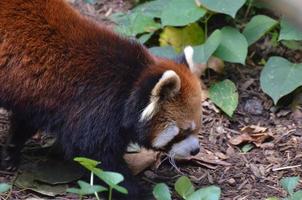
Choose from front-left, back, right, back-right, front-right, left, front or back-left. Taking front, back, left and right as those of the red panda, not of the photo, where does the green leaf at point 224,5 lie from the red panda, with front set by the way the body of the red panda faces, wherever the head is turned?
front-left

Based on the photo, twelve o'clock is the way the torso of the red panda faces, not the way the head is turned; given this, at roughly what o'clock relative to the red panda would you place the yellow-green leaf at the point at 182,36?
The yellow-green leaf is roughly at 10 o'clock from the red panda.

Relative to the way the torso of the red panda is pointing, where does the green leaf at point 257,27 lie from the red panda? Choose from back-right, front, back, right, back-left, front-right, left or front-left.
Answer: front-left

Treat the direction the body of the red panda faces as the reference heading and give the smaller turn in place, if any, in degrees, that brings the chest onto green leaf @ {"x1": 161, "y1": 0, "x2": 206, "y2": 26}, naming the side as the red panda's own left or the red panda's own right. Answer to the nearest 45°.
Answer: approximately 45° to the red panda's own left

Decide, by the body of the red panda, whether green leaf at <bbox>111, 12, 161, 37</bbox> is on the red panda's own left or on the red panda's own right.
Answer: on the red panda's own left

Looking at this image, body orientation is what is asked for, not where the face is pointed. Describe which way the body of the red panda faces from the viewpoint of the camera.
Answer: to the viewer's right

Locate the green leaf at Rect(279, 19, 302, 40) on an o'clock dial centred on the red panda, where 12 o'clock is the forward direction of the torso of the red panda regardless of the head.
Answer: The green leaf is roughly at 11 o'clock from the red panda.

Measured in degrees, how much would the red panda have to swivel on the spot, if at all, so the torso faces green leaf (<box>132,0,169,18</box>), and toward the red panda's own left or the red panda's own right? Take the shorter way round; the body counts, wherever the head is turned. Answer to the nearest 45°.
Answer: approximately 90° to the red panda's own left
